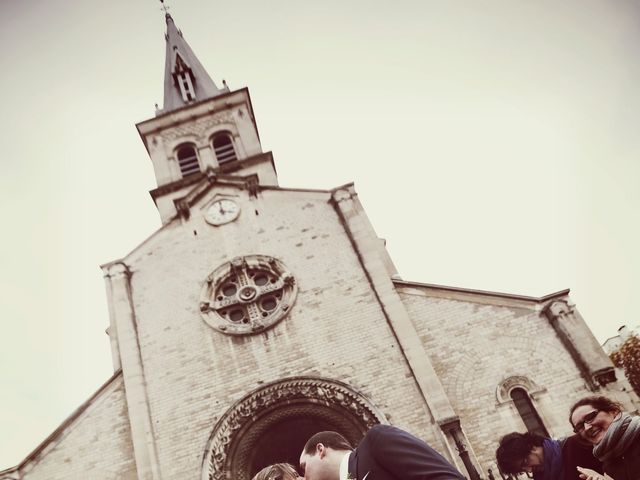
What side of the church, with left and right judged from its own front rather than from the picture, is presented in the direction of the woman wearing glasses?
front

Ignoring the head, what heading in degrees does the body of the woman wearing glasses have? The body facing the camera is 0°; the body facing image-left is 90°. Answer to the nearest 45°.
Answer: approximately 45°

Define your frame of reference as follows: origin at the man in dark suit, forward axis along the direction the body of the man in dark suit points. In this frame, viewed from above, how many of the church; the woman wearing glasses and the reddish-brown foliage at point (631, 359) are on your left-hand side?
0

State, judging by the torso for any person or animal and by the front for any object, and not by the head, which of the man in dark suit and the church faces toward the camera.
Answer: the church

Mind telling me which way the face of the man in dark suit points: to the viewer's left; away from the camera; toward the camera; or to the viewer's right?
to the viewer's left

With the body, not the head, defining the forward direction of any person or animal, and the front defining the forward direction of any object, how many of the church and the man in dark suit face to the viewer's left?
1

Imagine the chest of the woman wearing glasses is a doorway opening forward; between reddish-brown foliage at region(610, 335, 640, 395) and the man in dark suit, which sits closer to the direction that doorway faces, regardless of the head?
the man in dark suit

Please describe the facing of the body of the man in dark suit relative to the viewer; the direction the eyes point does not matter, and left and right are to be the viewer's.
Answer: facing to the left of the viewer

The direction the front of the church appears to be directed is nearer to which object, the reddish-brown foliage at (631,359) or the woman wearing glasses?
the woman wearing glasses

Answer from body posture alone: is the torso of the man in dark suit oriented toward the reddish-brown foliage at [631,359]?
no

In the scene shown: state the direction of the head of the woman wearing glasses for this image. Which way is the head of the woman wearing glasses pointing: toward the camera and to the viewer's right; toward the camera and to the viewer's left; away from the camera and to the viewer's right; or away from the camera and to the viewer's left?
toward the camera and to the viewer's left

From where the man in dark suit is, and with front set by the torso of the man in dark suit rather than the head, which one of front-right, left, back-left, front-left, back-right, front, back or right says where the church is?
right

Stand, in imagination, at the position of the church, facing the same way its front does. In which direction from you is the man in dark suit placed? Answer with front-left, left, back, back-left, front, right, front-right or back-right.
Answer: front

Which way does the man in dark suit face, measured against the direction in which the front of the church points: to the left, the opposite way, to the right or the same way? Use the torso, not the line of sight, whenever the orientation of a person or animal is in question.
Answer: to the right

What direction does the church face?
toward the camera

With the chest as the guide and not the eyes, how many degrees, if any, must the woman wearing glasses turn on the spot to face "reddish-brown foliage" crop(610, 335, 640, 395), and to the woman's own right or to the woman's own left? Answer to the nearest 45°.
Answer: approximately 135° to the woman's own right
